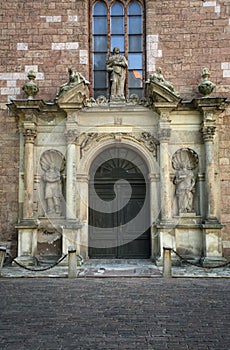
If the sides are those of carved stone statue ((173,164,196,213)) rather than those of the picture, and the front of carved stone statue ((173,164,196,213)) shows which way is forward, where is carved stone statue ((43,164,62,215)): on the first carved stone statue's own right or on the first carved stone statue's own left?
on the first carved stone statue's own right

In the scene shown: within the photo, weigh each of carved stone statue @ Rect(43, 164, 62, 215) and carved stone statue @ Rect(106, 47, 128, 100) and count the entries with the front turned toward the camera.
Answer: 2

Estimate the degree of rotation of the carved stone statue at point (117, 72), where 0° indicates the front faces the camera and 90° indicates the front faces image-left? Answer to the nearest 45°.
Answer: approximately 0°

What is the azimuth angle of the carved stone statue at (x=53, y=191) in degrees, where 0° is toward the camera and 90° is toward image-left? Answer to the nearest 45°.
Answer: approximately 0°

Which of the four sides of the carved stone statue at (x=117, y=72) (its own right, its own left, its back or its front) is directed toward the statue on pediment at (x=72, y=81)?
right

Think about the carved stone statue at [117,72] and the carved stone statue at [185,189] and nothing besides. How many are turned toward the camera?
2

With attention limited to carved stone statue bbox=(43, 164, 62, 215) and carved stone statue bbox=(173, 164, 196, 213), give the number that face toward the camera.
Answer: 2

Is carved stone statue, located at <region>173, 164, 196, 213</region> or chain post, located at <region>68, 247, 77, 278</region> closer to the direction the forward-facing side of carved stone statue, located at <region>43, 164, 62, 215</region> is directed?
the chain post
